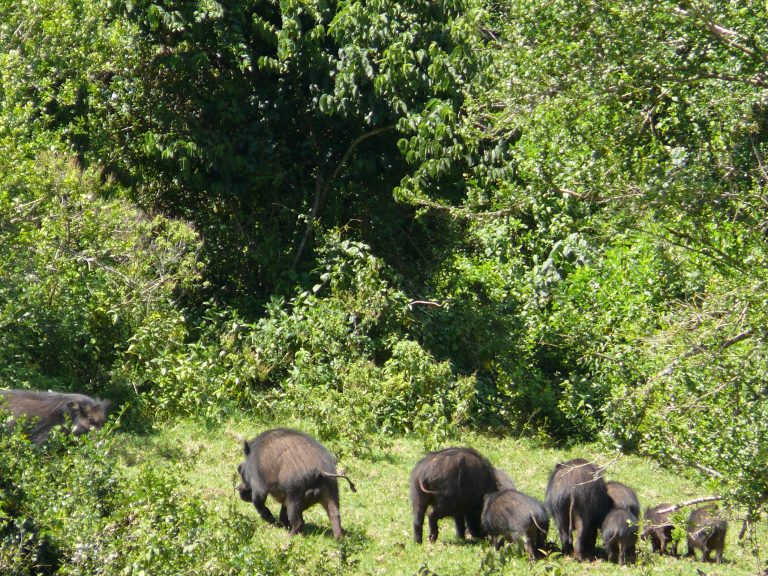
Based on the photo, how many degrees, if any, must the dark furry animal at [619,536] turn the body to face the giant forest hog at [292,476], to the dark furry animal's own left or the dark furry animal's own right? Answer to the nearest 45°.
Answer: approximately 90° to the dark furry animal's own left

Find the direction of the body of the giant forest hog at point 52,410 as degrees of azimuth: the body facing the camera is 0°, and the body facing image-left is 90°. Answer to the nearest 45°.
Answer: approximately 270°

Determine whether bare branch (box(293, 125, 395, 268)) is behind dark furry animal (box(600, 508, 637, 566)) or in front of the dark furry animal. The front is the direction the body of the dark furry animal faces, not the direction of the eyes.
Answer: in front

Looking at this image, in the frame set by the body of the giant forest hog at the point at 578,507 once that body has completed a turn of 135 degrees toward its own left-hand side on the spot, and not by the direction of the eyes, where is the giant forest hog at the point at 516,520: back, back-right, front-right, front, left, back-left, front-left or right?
front

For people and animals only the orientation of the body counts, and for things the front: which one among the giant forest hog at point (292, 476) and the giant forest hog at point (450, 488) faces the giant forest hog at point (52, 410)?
the giant forest hog at point (292, 476)

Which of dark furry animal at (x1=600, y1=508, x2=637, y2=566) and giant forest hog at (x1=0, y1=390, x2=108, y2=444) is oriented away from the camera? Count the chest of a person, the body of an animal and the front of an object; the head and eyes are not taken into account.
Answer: the dark furry animal

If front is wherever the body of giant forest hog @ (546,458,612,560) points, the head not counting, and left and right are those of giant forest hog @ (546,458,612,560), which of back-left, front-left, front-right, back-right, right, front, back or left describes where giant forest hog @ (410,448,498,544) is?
left

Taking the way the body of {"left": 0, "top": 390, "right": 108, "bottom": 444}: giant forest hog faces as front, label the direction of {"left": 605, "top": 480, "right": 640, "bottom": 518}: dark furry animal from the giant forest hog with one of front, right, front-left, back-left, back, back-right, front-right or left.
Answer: front-right

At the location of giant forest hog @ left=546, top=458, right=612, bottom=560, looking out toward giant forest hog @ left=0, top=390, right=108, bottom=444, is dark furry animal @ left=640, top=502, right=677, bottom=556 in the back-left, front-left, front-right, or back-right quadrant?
back-right

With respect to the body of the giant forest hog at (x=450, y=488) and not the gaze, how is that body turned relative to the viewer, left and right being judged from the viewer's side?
facing away from the viewer and to the right of the viewer

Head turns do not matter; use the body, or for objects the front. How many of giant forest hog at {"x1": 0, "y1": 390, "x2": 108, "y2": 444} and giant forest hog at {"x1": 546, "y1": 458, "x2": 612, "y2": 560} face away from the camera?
1

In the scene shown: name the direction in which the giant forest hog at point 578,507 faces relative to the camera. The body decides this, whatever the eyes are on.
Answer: away from the camera

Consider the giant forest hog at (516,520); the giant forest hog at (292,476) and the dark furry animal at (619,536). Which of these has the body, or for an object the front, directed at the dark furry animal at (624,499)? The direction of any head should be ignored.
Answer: the dark furry animal at (619,536)

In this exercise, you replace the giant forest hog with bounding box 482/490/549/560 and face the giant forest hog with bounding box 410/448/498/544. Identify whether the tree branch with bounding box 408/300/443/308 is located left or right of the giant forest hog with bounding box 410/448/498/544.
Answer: right

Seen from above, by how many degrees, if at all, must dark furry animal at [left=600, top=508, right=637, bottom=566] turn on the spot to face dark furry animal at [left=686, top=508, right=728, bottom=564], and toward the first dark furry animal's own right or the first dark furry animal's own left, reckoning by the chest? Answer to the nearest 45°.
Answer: approximately 45° to the first dark furry animal's own right

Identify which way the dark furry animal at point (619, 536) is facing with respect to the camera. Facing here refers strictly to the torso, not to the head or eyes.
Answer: away from the camera

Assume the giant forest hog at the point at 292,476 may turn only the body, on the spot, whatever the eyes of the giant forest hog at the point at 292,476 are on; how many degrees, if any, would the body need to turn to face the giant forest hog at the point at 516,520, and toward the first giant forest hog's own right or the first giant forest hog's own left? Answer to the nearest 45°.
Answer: approximately 135° to the first giant forest hog's own right
